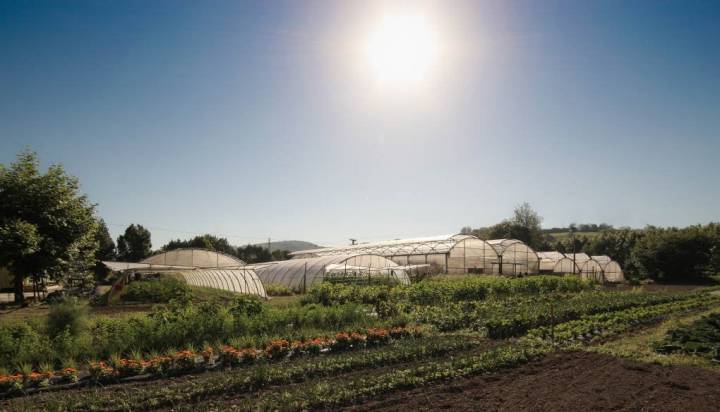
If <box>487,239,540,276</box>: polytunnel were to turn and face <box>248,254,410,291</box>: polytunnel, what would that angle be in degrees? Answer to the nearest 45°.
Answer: approximately 90° to its right

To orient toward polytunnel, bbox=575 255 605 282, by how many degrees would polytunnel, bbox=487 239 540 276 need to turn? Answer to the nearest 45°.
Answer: approximately 90° to its left

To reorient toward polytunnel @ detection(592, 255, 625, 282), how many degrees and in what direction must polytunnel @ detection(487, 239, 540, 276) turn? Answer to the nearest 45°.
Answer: approximately 90° to its left

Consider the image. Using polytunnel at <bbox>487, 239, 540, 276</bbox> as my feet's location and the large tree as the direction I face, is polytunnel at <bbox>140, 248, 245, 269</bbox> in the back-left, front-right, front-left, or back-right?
front-right

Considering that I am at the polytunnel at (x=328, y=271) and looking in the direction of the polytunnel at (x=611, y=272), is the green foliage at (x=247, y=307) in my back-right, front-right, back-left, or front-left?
back-right

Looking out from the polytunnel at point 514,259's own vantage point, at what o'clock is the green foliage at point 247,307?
The green foliage is roughly at 2 o'clock from the polytunnel.

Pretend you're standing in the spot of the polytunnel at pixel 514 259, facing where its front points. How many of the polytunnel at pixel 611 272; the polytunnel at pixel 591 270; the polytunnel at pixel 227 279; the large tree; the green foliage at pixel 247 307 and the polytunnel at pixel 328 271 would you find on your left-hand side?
2

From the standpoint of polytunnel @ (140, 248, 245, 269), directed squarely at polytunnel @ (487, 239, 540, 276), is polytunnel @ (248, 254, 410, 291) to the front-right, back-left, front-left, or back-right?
front-right

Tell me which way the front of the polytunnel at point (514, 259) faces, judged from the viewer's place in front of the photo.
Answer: facing the viewer and to the right of the viewer

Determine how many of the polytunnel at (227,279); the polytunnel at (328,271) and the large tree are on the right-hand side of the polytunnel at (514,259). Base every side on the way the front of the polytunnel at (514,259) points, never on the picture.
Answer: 3

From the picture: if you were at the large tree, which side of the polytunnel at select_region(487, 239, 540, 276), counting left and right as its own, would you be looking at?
right

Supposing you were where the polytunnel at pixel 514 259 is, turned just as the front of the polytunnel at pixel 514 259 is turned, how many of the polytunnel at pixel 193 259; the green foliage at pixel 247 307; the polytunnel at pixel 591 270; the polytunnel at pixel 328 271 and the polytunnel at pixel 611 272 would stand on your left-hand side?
2

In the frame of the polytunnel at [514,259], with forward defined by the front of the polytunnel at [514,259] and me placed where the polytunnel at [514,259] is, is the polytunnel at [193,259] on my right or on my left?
on my right

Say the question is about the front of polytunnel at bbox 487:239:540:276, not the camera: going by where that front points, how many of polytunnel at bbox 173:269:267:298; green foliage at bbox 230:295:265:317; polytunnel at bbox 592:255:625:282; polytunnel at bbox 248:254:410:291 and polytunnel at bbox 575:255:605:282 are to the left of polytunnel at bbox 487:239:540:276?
2

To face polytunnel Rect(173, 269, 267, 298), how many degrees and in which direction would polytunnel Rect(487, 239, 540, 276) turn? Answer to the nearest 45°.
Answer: approximately 90° to its right
